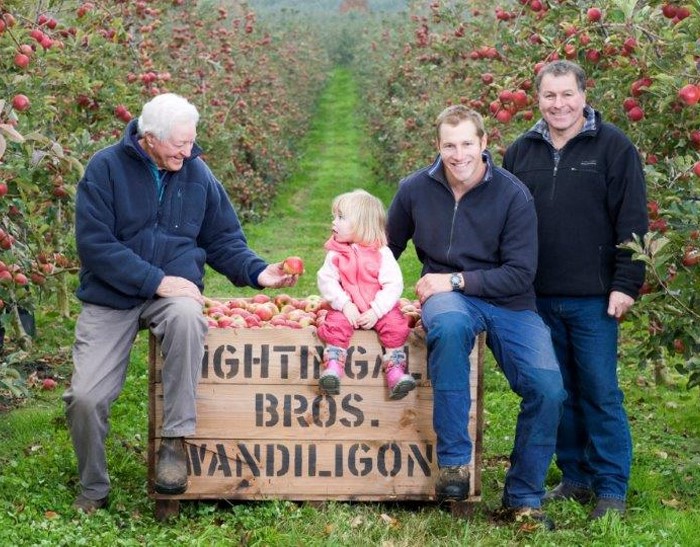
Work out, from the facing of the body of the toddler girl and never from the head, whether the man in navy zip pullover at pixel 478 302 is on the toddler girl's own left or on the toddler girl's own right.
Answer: on the toddler girl's own left

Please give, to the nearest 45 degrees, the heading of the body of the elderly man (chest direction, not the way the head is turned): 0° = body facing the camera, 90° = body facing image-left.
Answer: approximately 0°

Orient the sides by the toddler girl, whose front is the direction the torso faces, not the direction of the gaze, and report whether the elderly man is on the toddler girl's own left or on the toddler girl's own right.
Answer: on the toddler girl's own right

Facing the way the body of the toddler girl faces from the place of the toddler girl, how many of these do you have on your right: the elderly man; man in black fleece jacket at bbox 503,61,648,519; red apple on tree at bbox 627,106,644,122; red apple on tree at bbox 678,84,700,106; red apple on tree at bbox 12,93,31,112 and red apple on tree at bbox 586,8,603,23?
2

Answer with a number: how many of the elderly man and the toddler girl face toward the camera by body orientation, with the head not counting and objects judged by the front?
2

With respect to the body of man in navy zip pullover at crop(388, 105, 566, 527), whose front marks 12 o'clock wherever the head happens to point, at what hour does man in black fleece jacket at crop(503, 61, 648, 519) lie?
man in black fleece jacket at crop(503, 61, 648, 519) is roughly at 8 o'clock from man in navy zip pullover at crop(388, 105, 566, 527).

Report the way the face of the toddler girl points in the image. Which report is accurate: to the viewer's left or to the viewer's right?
to the viewer's left

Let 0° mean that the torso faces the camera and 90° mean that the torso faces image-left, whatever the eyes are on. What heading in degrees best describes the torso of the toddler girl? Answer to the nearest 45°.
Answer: approximately 0°

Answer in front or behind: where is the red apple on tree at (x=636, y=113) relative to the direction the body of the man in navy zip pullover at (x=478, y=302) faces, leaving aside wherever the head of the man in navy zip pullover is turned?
behind
